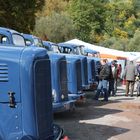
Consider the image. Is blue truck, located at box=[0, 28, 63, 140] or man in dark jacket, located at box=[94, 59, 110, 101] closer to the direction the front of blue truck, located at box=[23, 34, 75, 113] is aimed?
the man in dark jacket

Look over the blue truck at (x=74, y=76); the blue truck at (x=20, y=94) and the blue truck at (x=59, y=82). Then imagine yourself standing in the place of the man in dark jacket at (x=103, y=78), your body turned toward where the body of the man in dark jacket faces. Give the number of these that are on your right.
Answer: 0

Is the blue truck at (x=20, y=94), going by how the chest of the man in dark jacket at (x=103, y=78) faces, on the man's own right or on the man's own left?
on the man's own left

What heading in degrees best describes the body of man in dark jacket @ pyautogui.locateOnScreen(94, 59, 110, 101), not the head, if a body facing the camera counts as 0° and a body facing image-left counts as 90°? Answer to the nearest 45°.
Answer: approximately 135°

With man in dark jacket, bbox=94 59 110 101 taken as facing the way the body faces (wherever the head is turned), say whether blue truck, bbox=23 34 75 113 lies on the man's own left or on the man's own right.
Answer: on the man's own left

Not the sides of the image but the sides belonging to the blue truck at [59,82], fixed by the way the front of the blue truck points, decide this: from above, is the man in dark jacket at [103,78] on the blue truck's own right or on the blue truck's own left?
on the blue truck's own left
